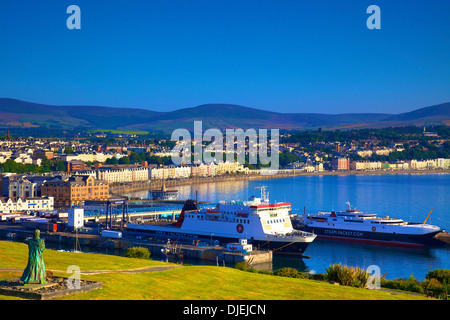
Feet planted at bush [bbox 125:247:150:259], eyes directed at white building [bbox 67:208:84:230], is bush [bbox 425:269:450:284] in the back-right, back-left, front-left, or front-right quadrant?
back-right

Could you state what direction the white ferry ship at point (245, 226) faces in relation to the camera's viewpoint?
facing the viewer and to the right of the viewer

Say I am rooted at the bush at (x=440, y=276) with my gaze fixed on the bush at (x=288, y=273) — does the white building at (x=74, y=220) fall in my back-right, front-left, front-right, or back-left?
front-right

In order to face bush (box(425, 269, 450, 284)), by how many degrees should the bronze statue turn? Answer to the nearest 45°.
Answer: approximately 45° to its right

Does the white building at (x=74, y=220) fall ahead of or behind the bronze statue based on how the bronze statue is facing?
ahead

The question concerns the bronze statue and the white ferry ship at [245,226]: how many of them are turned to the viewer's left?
0

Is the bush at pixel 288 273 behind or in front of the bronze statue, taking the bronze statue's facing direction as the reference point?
in front

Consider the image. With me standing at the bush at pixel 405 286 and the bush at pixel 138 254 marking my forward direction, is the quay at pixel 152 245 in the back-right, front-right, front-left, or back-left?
front-right

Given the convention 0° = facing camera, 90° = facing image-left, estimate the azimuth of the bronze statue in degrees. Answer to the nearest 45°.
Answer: approximately 225°

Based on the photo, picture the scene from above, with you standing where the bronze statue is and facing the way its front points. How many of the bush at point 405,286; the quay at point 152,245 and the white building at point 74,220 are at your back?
0

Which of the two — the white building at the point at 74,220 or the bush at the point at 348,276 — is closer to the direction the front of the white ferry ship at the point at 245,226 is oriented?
the bush

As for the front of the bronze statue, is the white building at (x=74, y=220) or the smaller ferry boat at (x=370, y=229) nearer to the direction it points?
the smaller ferry boat

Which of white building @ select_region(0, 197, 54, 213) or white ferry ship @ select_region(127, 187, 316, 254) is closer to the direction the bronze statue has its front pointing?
the white ferry ship

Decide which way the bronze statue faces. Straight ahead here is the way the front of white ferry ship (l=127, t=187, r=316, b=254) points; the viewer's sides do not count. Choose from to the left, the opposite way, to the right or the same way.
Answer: to the left

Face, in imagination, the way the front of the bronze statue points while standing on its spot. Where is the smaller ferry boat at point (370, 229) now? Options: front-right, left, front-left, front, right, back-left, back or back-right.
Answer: front

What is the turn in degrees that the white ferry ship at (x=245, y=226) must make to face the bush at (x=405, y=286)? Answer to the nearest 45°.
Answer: approximately 45° to its right
